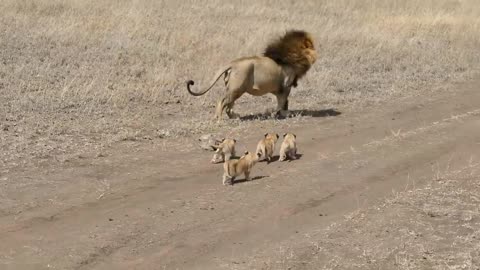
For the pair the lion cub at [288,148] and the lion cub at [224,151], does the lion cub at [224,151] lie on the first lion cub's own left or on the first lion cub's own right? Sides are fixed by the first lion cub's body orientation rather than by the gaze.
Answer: on the first lion cub's own left

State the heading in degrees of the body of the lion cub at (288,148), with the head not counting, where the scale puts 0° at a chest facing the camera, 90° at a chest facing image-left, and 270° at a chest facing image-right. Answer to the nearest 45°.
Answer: approximately 180°

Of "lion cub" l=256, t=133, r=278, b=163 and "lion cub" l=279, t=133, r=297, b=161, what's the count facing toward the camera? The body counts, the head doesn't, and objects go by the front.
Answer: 0

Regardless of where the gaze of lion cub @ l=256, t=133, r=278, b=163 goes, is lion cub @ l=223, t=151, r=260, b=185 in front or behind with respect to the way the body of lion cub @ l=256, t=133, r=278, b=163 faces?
behind

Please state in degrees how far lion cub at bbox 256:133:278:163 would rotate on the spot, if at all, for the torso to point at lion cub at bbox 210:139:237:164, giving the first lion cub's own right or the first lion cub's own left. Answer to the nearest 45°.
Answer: approximately 135° to the first lion cub's own left

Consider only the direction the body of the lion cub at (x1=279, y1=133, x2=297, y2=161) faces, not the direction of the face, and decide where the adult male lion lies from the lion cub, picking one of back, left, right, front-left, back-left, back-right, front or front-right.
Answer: front

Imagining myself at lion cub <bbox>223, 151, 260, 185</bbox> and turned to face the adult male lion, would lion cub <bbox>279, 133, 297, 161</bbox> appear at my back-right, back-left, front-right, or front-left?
front-right

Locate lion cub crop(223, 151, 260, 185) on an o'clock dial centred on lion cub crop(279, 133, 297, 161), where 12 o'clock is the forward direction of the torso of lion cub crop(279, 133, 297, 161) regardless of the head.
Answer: lion cub crop(223, 151, 260, 185) is roughly at 7 o'clock from lion cub crop(279, 133, 297, 161).

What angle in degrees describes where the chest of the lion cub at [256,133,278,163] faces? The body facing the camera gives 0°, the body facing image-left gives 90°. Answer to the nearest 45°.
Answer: approximately 225°
